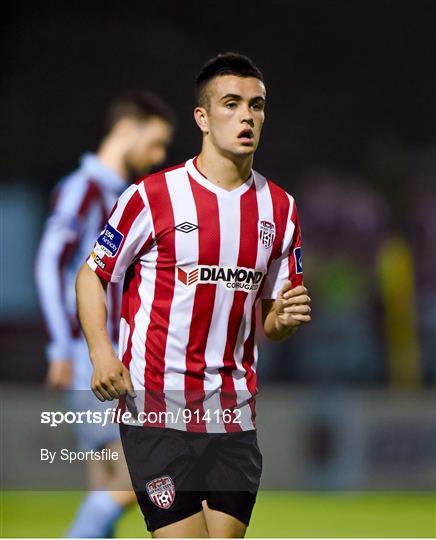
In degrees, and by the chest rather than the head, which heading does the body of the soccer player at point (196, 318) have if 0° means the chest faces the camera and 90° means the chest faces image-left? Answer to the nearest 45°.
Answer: approximately 315°

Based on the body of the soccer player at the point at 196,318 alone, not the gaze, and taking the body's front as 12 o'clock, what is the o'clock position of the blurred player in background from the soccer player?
The blurred player in background is roughly at 7 o'clock from the soccer player.

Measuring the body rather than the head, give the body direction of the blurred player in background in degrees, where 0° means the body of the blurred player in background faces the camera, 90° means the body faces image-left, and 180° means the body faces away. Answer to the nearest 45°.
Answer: approximately 270°

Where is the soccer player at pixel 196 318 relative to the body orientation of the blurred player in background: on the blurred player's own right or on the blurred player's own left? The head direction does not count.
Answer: on the blurred player's own right
